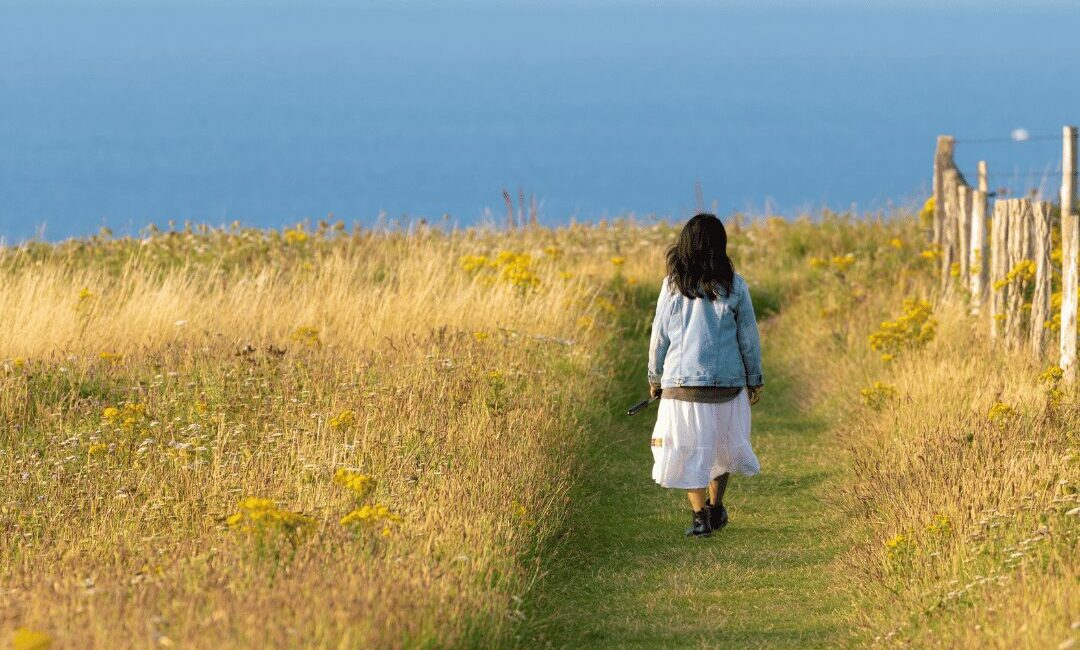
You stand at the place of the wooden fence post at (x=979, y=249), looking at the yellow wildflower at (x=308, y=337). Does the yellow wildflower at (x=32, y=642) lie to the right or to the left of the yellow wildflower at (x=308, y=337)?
left

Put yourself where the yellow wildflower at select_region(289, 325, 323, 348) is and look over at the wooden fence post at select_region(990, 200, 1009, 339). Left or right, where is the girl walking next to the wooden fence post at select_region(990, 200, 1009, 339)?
right

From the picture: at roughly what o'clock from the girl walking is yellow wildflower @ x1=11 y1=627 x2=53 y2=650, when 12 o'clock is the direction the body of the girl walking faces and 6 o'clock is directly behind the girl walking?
The yellow wildflower is roughly at 7 o'clock from the girl walking.

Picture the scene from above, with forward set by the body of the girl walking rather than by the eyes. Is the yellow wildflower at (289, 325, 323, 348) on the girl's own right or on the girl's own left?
on the girl's own left

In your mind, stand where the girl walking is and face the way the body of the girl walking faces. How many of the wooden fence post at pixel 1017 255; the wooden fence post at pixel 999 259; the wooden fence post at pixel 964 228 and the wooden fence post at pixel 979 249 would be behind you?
0

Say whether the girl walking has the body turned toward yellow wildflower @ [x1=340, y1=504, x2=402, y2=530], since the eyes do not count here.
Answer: no

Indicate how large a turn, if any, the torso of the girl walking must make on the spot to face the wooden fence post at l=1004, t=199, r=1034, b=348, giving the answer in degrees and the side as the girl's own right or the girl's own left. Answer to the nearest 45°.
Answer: approximately 45° to the girl's own right

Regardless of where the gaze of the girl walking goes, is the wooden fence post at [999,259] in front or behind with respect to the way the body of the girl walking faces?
in front

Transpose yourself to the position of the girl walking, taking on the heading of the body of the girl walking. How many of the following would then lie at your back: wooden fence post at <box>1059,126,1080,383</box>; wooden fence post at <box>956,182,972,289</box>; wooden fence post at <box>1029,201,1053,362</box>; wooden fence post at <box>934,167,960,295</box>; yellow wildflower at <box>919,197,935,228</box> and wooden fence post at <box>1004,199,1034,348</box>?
0

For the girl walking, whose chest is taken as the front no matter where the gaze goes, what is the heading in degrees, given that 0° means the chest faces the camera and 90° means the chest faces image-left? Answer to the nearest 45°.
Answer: approximately 180°

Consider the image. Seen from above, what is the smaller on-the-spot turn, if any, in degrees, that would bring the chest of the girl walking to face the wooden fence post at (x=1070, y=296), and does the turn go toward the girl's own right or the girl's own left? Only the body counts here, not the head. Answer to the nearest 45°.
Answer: approximately 45° to the girl's own right

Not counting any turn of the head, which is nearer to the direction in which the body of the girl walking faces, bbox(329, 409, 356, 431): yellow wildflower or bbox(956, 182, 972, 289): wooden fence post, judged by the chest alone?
the wooden fence post

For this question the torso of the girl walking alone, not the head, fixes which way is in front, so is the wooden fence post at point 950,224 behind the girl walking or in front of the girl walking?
in front

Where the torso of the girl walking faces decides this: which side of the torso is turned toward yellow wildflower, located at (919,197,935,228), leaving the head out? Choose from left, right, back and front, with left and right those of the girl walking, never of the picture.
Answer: front

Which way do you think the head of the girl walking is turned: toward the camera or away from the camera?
away from the camera

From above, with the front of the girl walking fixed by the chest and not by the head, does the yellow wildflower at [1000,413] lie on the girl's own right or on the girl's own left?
on the girl's own right
